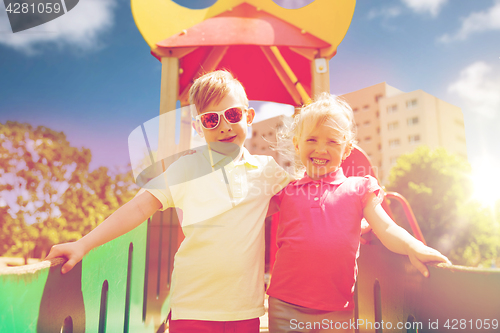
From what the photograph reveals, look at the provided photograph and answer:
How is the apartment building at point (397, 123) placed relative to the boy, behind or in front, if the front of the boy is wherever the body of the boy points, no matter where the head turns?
behind

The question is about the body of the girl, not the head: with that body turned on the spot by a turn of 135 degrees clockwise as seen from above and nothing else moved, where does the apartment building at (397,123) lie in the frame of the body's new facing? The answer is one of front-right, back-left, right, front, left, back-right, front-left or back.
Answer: front-right

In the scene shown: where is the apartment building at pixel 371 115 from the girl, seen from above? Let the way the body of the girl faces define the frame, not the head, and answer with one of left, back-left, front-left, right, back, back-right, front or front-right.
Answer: back

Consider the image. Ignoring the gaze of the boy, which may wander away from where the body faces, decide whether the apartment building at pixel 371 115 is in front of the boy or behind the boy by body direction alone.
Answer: behind

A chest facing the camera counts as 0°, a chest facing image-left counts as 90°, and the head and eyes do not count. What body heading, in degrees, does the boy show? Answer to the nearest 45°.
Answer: approximately 0°

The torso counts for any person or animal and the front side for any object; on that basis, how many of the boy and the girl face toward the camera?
2
